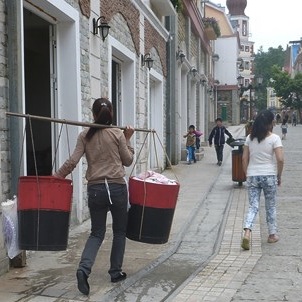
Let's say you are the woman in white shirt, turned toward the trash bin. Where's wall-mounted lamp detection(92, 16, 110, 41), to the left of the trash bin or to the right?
left

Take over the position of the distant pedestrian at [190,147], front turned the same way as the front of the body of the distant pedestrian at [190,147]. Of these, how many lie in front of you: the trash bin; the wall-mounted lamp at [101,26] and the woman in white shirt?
3

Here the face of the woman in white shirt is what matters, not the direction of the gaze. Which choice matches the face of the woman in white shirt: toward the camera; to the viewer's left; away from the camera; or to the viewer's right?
away from the camera

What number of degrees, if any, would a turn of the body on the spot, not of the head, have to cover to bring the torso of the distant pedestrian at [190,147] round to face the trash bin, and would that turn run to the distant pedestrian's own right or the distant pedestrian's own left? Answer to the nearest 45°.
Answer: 0° — they already face it

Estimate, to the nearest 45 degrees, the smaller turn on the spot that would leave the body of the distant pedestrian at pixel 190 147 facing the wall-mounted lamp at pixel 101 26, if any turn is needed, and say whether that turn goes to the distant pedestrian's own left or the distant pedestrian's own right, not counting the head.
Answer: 0° — they already face it

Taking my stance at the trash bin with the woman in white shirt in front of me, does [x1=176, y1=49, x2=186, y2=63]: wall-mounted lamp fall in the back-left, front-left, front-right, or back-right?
back-right

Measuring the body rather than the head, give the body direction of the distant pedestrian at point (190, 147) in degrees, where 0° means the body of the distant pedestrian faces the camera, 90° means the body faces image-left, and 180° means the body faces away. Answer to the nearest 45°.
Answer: approximately 0°

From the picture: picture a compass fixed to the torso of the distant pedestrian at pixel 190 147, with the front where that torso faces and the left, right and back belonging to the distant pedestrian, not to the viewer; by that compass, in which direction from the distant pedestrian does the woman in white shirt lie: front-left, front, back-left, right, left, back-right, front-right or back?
front
